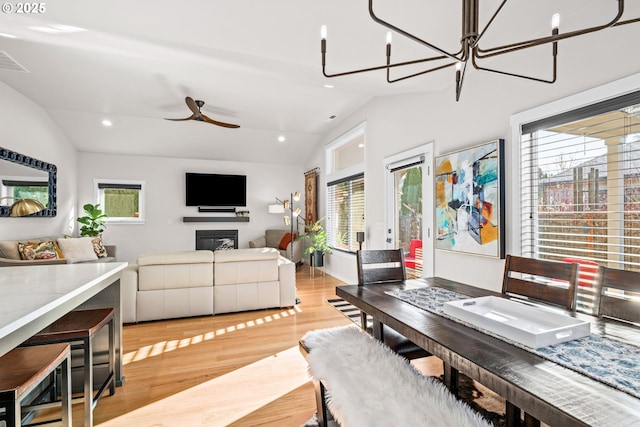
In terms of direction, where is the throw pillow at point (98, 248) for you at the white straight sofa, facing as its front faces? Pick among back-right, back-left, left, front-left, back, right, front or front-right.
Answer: front-left

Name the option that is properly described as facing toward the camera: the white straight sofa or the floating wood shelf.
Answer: the floating wood shelf

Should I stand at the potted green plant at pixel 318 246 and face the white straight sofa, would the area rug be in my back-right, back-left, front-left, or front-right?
front-left

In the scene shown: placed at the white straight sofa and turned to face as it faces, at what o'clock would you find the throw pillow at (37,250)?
The throw pillow is roughly at 10 o'clock from the white straight sofa.

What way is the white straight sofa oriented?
away from the camera

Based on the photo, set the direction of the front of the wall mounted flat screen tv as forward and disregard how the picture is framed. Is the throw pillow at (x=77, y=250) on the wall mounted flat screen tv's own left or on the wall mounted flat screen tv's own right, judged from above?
on the wall mounted flat screen tv's own right

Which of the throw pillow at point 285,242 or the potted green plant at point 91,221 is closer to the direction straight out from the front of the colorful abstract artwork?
the potted green plant

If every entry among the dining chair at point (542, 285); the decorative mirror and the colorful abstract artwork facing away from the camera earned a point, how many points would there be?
0

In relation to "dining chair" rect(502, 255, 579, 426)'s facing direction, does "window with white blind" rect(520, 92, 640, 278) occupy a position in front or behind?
behind

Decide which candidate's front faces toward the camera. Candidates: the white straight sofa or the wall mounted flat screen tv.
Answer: the wall mounted flat screen tv

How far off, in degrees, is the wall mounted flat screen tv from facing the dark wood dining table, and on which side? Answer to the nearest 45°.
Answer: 0° — it already faces it

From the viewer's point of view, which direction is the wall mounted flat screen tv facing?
toward the camera

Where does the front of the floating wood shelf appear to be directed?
toward the camera

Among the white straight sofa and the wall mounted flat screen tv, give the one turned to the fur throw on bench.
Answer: the wall mounted flat screen tv

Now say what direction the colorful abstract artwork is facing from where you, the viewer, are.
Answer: facing the viewer and to the left of the viewer

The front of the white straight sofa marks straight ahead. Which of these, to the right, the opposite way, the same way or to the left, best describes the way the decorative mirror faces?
to the right

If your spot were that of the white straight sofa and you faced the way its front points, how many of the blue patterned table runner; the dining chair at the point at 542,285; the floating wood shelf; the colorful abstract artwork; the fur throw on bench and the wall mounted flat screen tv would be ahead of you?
2

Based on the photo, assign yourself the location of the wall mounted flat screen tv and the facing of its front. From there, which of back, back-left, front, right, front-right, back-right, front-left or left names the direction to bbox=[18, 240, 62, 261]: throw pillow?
front-right
